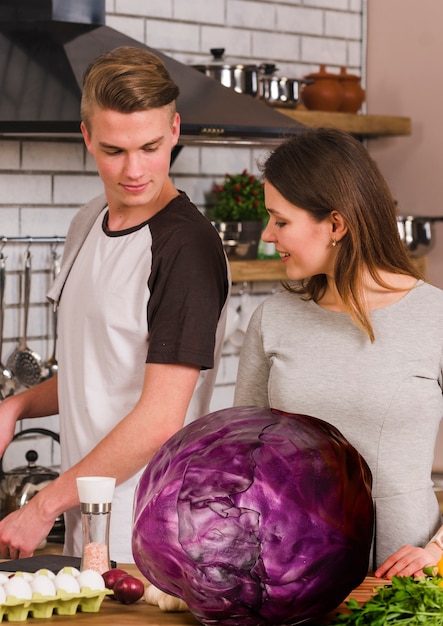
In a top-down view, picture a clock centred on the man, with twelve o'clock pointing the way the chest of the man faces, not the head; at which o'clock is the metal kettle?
The metal kettle is roughly at 4 o'clock from the man.

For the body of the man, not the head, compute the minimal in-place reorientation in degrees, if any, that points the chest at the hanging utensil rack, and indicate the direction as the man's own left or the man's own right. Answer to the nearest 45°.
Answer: approximately 135° to the man's own right

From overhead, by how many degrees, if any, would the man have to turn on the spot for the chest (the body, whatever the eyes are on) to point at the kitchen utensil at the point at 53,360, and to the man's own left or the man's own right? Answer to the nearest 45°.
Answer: approximately 135° to the man's own right

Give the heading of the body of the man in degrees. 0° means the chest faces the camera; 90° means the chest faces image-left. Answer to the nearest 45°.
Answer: approximately 45°

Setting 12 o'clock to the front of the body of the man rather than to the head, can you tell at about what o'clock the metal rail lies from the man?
The metal rail is roughly at 4 o'clock from the man.

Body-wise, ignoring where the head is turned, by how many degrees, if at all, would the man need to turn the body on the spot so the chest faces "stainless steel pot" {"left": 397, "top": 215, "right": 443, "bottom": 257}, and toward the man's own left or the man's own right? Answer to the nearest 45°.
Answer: approximately 180°

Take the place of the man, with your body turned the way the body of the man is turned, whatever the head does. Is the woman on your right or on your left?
on your left

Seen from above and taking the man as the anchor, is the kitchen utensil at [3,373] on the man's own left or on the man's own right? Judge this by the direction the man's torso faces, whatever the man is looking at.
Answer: on the man's own right

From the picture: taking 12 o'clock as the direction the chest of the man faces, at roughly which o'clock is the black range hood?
The black range hood is roughly at 4 o'clock from the man.
